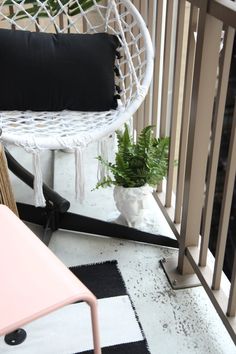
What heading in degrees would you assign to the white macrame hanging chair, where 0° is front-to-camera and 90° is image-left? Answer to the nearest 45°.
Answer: approximately 0°

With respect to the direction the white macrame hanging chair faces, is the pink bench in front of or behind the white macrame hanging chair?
in front
